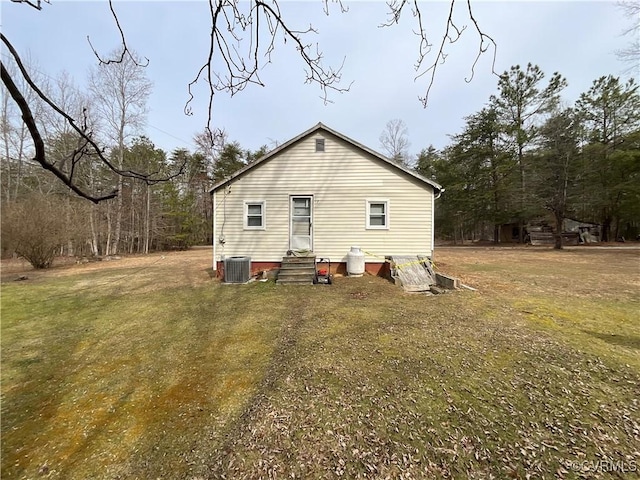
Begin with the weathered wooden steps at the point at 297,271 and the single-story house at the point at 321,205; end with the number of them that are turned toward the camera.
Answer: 2

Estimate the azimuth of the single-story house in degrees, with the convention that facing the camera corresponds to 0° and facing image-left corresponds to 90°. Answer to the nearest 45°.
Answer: approximately 0°

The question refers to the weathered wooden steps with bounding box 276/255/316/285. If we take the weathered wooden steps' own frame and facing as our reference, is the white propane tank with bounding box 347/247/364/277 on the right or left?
on its left

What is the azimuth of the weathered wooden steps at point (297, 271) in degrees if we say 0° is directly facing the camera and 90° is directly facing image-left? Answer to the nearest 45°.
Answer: approximately 0°
